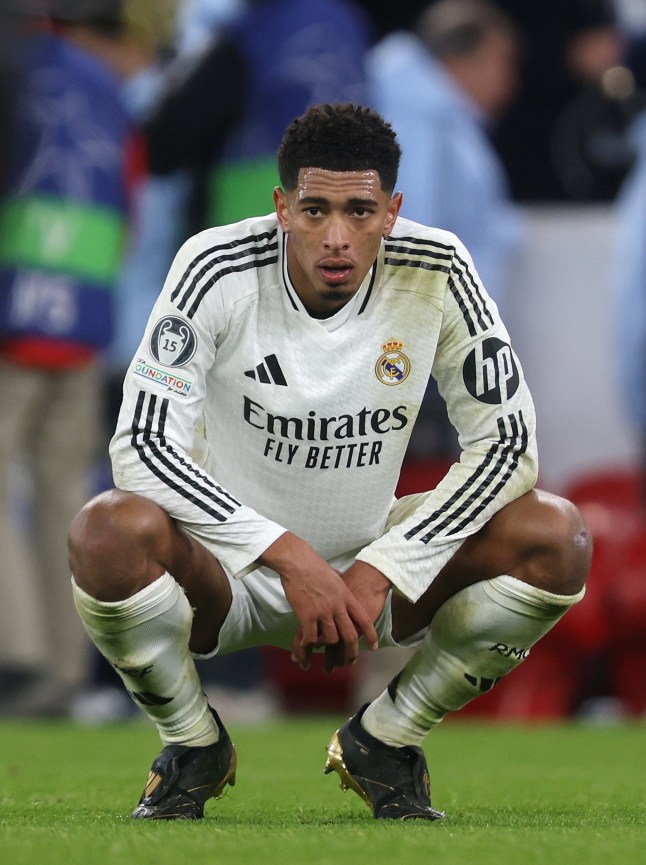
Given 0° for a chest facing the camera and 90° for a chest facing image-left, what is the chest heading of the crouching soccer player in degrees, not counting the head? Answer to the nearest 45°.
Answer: approximately 0°

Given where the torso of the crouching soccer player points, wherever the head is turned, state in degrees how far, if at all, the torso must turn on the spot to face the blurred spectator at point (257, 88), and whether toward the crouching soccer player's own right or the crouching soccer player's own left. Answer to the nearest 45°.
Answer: approximately 180°

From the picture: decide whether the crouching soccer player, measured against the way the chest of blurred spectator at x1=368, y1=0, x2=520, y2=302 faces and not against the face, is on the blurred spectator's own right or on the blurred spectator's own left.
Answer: on the blurred spectator's own right

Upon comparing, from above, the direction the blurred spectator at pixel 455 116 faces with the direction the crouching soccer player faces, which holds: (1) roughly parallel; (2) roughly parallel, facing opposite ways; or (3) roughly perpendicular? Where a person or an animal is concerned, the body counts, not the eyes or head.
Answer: roughly perpendicular

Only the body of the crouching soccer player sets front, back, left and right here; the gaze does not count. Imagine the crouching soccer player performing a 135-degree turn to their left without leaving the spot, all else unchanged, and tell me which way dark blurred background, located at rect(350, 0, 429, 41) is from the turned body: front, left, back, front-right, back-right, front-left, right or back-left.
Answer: front-left
